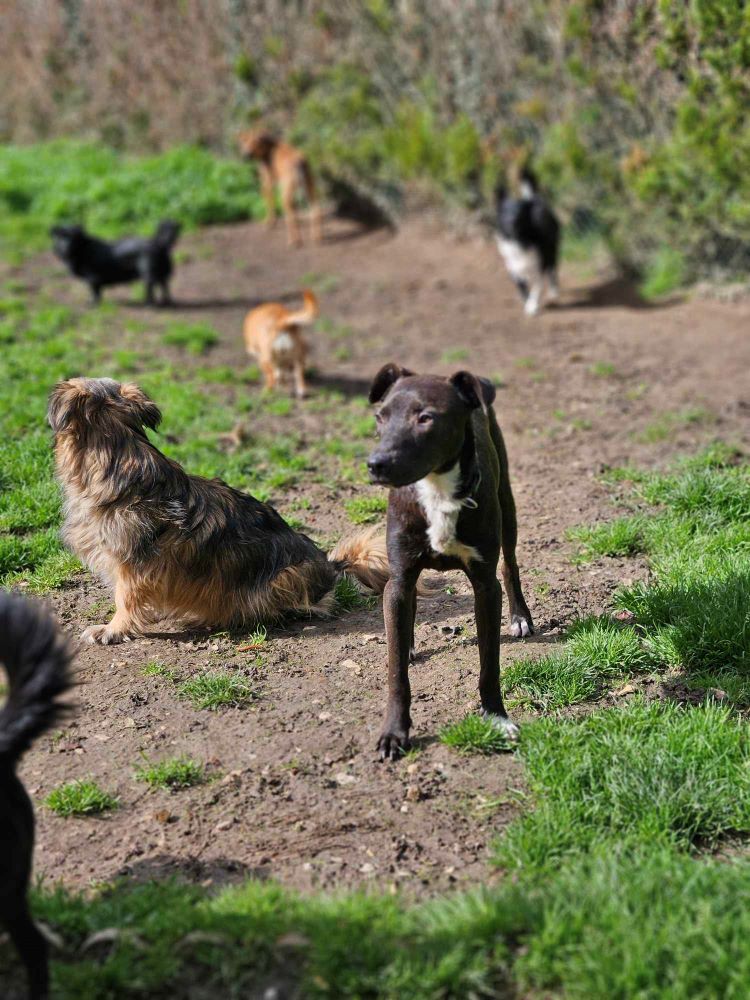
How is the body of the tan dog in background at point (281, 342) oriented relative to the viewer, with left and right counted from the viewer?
facing away from the viewer and to the left of the viewer

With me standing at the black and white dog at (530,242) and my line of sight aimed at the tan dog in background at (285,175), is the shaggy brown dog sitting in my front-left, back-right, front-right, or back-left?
back-left

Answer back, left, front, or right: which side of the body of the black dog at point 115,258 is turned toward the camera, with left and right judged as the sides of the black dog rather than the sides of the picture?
left

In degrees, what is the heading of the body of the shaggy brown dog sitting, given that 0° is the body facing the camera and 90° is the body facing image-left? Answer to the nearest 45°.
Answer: approximately 90°

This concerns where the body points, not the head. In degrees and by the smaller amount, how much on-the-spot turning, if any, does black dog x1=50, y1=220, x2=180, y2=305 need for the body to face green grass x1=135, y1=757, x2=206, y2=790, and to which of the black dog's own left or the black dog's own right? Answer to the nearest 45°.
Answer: approximately 90° to the black dog's own left

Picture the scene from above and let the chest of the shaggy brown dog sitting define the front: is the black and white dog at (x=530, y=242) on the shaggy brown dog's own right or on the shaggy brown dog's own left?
on the shaggy brown dog's own right

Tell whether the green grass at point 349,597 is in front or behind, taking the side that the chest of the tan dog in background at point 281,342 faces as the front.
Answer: behind

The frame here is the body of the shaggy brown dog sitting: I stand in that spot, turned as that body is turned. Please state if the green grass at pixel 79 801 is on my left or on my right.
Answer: on my left

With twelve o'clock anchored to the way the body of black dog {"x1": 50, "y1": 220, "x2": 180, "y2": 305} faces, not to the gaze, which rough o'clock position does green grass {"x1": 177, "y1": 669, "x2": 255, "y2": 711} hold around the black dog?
The green grass is roughly at 9 o'clock from the black dog.

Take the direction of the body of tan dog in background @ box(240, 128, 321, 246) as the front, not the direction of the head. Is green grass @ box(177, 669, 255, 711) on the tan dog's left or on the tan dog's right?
on the tan dog's left

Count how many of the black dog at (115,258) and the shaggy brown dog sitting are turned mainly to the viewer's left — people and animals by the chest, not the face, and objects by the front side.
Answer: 2

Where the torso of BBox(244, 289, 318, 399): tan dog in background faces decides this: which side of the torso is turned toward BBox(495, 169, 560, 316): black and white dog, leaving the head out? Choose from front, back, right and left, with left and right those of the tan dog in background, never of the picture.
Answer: right

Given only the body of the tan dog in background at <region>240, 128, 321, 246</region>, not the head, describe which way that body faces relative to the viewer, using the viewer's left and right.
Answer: facing away from the viewer and to the left of the viewer
